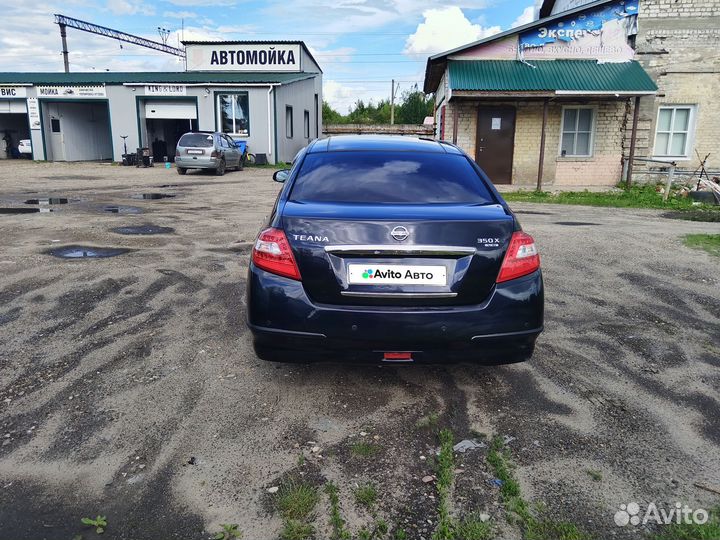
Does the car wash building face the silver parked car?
yes

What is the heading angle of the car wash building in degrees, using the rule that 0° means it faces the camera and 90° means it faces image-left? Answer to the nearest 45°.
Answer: approximately 0°

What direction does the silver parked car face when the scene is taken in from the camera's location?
facing away from the viewer and to the right of the viewer

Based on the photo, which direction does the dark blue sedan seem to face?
away from the camera

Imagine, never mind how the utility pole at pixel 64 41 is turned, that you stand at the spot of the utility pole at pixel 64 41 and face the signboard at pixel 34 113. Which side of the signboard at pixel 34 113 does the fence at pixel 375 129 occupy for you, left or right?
left

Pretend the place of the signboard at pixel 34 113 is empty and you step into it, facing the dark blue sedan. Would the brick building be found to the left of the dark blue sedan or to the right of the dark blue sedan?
left

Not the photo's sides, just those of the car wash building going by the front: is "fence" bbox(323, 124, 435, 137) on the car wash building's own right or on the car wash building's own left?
on the car wash building's own left

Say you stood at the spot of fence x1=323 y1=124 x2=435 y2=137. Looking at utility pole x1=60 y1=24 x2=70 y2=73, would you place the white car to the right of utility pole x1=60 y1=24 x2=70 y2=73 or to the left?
left

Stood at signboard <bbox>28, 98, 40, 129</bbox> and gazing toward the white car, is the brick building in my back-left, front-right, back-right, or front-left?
back-right

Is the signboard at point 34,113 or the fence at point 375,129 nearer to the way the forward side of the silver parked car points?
the fence

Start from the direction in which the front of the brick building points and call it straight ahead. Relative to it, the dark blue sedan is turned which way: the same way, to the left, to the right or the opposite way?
the opposite way

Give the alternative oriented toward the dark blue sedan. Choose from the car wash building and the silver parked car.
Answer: the car wash building
